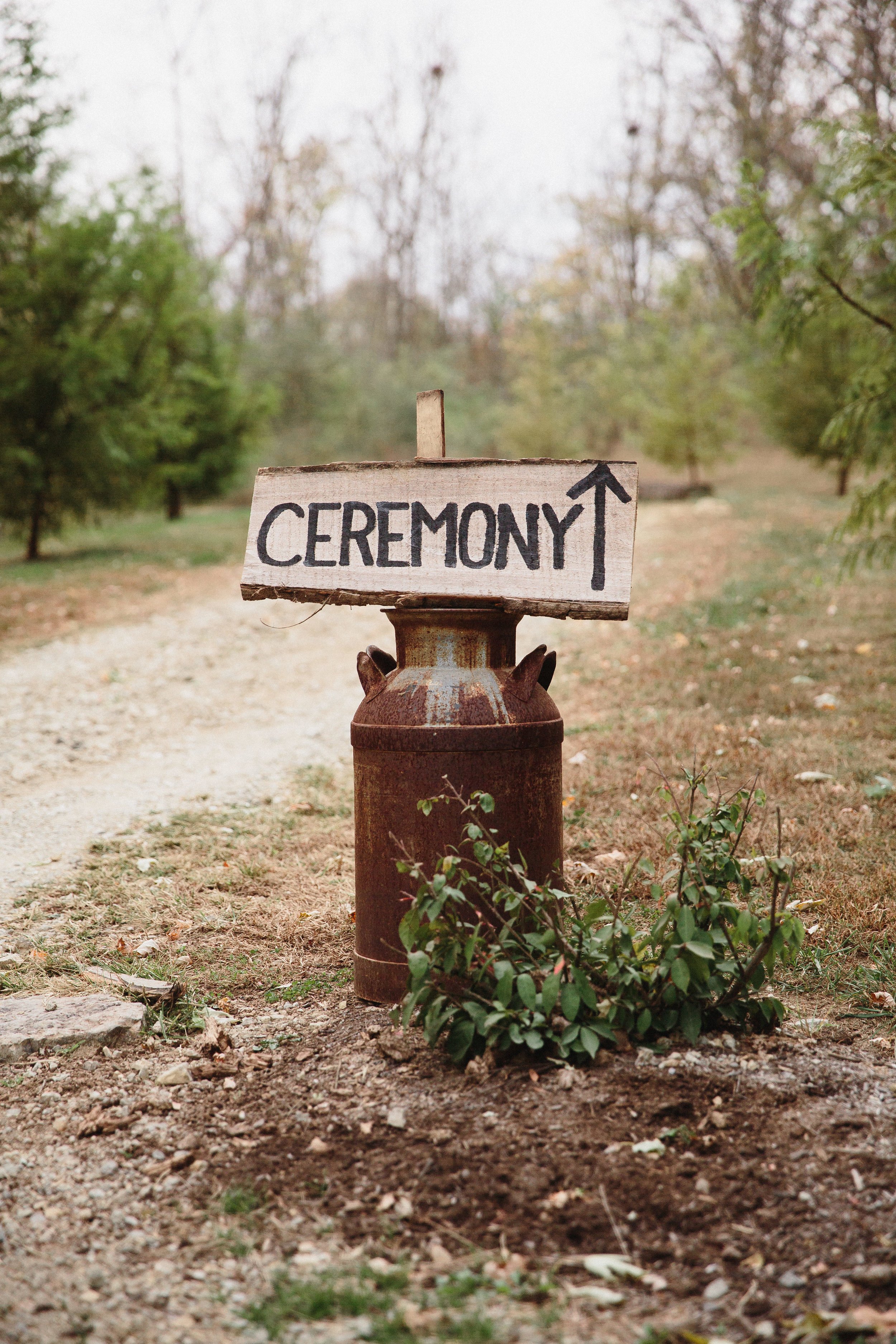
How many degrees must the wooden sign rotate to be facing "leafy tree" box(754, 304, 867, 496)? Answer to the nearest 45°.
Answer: approximately 180°

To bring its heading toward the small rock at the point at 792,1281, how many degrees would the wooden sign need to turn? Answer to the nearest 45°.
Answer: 0° — it already faces it

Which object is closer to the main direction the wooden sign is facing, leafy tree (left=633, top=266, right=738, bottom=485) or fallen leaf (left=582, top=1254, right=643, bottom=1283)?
the fallen leaf

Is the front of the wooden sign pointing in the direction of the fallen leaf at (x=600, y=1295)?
yes

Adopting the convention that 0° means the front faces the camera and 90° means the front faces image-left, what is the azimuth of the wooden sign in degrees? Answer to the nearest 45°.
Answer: approximately 0°

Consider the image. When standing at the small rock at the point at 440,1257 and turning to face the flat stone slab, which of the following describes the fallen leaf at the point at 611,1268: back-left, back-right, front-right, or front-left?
back-right
